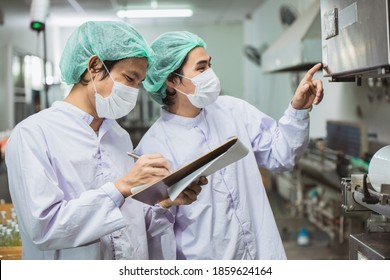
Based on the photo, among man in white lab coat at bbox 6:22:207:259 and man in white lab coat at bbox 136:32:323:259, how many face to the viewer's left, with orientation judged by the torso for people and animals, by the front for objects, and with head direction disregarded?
0

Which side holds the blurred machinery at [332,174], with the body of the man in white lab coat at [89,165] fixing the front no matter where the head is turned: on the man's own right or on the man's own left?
on the man's own left

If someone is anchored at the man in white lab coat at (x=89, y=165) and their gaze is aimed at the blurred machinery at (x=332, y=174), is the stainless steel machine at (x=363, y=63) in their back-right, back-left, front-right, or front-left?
front-right

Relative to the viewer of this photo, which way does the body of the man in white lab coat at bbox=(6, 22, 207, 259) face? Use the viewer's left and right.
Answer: facing the viewer and to the right of the viewer

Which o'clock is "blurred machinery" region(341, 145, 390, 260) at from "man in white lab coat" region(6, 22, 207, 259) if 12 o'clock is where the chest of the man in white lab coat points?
The blurred machinery is roughly at 11 o'clock from the man in white lab coat.

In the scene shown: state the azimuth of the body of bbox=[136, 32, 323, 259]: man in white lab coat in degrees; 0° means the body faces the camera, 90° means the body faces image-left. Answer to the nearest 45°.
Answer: approximately 315°

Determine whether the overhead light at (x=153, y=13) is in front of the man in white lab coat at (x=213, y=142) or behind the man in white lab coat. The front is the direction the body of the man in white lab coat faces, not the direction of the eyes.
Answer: behind

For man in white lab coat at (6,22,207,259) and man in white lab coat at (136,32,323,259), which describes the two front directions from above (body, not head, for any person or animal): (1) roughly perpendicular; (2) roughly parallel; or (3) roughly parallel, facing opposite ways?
roughly parallel

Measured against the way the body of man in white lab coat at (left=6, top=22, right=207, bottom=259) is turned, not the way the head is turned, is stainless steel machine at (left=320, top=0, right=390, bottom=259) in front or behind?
in front

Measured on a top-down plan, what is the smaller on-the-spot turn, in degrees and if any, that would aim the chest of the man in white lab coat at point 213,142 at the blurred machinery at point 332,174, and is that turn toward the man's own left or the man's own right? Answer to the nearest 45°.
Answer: approximately 135° to the man's own left

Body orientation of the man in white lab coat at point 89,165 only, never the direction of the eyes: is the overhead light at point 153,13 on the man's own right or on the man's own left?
on the man's own left
